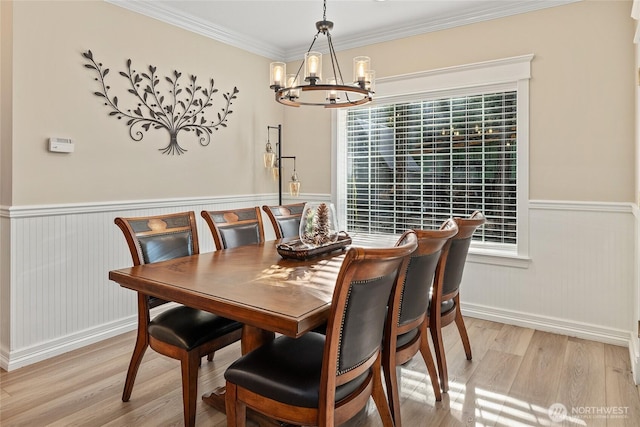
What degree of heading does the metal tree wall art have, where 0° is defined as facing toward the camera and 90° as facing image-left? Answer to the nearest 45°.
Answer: approximately 315°

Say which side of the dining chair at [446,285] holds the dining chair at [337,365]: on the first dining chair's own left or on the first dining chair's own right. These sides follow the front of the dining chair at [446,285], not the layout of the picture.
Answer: on the first dining chair's own left

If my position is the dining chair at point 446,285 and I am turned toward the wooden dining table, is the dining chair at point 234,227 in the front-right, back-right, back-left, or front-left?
front-right

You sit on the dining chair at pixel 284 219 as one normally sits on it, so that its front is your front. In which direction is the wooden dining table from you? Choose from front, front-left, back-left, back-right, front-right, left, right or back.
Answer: front-right

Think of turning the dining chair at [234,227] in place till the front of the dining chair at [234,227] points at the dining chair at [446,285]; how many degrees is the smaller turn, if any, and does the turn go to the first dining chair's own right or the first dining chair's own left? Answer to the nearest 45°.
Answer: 0° — it already faces it

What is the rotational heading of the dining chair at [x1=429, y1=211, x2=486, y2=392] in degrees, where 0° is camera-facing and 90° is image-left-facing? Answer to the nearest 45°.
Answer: approximately 135°

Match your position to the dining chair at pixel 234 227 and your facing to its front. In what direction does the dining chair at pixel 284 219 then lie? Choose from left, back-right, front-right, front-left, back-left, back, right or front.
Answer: left

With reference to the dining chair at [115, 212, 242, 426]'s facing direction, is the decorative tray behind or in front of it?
in front

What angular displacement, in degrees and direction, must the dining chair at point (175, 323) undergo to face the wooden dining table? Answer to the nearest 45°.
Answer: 0° — it already faces it

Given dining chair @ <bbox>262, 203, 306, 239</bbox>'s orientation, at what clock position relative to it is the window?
The window is roughly at 10 o'clock from the dining chair.

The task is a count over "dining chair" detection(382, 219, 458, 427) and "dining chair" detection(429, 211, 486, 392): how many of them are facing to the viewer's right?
0

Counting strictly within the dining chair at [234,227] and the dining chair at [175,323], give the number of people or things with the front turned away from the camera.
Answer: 0

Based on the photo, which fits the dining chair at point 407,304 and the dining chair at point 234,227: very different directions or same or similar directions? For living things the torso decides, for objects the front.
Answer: very different directions

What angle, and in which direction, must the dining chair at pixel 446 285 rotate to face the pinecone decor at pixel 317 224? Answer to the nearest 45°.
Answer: approximately 45° to its left

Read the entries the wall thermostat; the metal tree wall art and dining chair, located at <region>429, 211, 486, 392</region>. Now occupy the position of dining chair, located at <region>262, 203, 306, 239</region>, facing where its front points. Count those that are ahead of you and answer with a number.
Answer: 1

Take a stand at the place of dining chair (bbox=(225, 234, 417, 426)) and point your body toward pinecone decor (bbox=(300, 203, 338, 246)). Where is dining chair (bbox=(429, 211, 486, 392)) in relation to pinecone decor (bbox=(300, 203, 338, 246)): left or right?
right

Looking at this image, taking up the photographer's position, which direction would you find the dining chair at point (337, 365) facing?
facing away from the viewer and to the left of the viewer

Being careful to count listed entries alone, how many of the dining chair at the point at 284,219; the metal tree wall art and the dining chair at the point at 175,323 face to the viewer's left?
0
